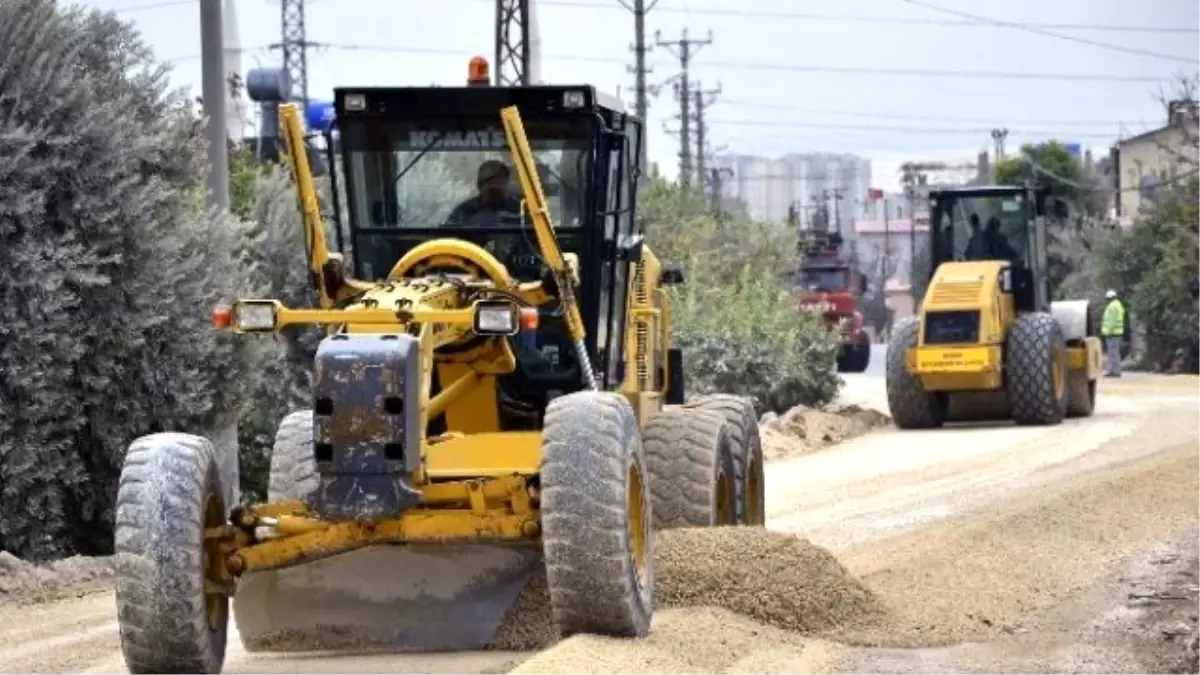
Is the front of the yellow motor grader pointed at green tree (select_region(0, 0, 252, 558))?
no

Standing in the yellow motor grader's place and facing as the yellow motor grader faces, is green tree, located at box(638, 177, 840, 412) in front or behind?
behind

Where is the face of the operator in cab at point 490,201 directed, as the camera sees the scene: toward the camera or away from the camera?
toward the camera

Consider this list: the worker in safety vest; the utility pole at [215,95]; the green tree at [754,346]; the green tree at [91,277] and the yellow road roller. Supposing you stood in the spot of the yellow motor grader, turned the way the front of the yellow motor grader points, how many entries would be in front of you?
0

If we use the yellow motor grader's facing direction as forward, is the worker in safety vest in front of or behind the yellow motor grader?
behind

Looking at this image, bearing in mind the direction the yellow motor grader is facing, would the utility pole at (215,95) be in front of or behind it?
behind

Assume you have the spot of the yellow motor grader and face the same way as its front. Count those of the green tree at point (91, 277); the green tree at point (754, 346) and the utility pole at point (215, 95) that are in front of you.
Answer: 0

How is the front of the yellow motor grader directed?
toward the camera
